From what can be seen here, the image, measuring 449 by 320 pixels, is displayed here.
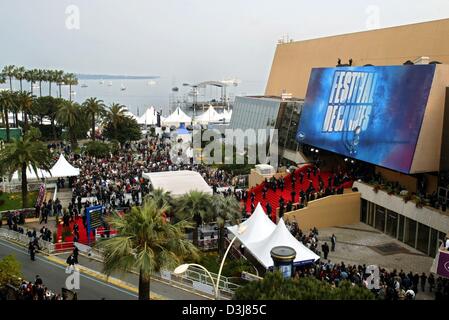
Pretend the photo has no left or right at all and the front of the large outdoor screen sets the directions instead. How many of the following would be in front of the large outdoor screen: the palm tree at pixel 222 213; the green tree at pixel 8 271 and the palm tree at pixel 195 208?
3

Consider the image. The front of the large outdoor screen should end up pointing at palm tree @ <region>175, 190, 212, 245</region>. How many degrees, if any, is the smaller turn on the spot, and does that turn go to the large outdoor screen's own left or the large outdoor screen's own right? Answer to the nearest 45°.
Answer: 0° — it already faces it

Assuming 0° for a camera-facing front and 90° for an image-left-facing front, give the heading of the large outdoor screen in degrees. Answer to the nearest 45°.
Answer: approximately 45°

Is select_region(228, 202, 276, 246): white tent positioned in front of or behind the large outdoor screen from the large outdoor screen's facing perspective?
in front

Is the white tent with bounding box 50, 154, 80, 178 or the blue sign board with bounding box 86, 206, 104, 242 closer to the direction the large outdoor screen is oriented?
the blue sign board

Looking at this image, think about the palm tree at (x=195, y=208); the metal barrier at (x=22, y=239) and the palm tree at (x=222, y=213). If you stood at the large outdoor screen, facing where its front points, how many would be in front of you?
3

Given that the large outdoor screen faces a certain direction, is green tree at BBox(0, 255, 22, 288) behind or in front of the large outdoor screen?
in front

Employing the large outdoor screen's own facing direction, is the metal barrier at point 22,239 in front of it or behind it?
in front

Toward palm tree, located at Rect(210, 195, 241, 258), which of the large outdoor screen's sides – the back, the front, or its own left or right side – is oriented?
front

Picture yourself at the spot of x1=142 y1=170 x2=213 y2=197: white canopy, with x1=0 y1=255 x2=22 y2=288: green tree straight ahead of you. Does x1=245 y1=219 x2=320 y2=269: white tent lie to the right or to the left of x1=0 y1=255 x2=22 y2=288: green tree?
left

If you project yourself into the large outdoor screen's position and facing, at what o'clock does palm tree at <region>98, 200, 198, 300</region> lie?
The palm tree is roughly at 11 o'clock from the large outdoor screen.

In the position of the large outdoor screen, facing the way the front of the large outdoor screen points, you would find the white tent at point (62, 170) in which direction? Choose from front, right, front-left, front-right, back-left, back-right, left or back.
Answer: front-right
